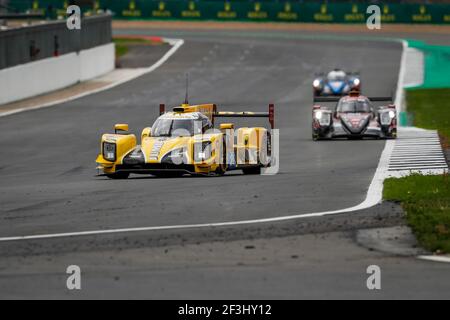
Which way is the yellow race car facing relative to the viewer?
toward the camera
